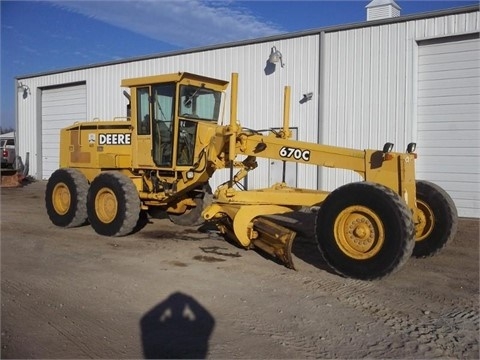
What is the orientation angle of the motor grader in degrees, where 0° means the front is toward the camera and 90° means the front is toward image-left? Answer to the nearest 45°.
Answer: approximately 315°

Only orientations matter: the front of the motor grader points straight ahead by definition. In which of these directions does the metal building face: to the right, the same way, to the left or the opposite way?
to the right

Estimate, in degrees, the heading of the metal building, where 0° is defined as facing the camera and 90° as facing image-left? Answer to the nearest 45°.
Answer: approximately 45°

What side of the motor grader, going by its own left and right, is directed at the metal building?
left

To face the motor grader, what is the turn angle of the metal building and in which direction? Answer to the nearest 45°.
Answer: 0° — it already faces it
